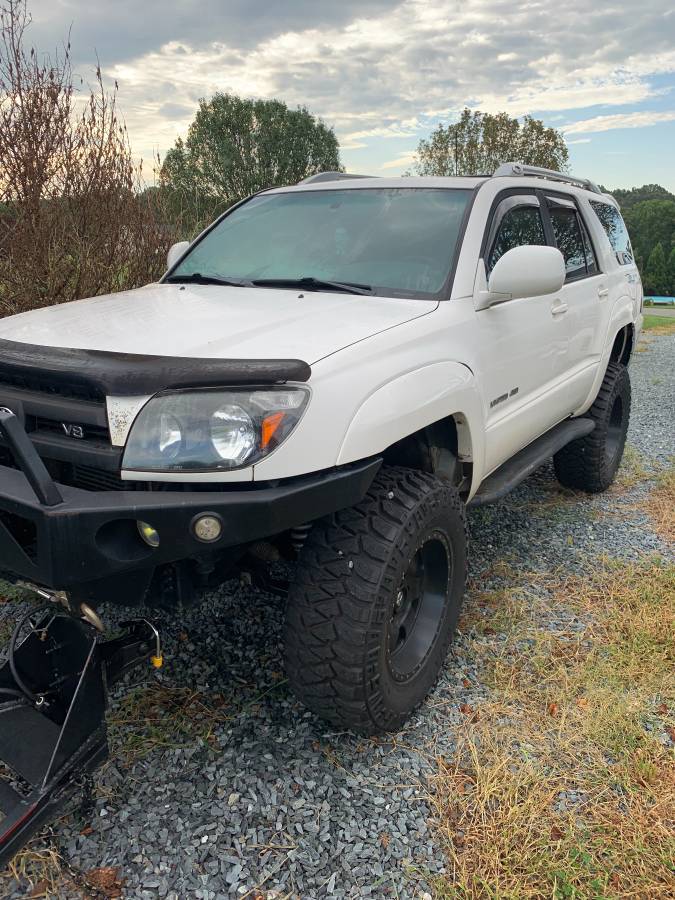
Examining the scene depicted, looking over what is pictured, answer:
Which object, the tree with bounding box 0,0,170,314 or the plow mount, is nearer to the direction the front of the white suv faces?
the plow mount

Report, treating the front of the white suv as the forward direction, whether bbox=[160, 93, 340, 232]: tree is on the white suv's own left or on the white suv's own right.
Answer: on the white suv's own right

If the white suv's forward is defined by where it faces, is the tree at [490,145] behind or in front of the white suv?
behind

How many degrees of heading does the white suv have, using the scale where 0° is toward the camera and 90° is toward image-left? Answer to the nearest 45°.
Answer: approximately 45°

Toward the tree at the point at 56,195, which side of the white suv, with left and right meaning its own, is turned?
right

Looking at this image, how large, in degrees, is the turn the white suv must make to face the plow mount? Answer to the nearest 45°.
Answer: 0° — it already faces it
